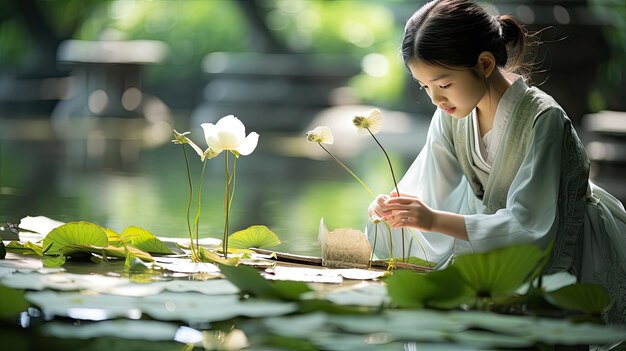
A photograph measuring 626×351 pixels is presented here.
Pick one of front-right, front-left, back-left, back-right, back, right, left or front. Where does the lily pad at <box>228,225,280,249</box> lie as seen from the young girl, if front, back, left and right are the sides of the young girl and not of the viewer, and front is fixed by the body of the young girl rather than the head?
front-right

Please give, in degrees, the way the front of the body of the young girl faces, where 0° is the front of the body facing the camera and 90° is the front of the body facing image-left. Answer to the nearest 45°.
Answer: approximately 45°

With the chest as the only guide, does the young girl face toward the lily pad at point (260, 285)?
yes

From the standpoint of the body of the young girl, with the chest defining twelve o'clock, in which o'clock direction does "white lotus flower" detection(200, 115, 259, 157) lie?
The white lotus flower is roughly at 1 o'clock from the young girl.

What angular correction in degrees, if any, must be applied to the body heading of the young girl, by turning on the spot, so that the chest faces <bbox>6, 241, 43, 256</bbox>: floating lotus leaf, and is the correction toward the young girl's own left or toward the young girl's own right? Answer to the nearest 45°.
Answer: approximately 45° to the young girl's own right

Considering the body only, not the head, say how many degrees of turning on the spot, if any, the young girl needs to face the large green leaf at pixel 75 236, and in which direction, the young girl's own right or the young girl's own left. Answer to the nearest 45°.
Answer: approximately 45° to the young girl's own right

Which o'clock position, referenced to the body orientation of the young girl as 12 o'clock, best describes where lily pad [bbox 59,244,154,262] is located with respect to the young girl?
The lily pad is roughly at 1 o'clock from the young girl.

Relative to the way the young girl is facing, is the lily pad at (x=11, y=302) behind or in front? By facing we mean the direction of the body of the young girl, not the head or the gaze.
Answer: in front
